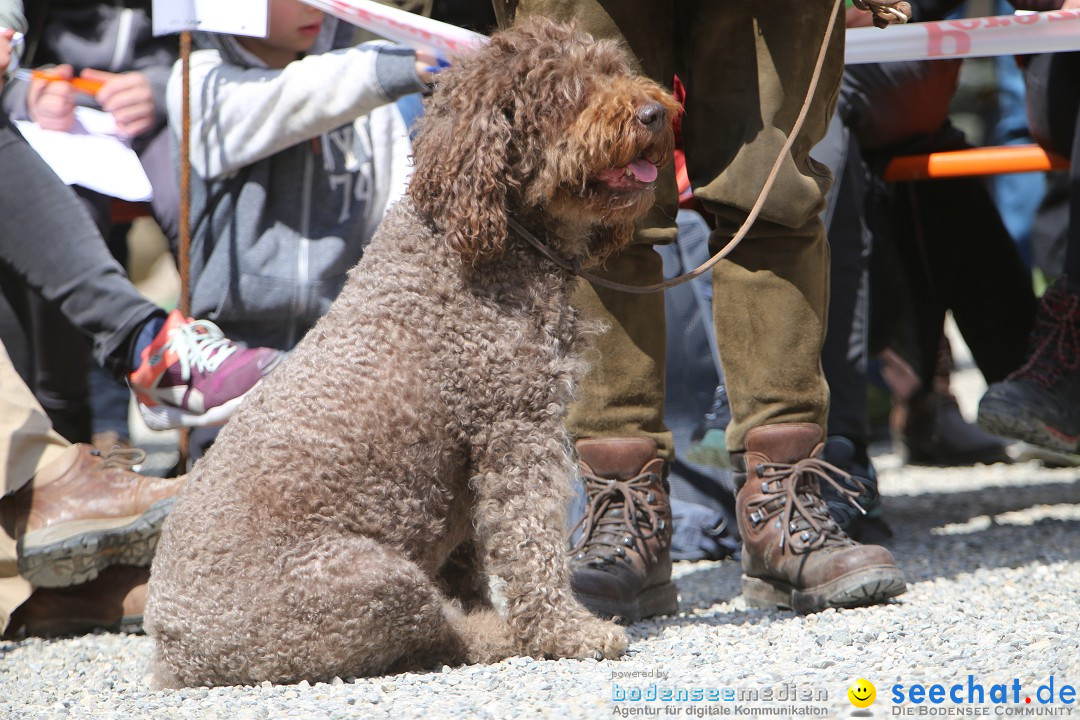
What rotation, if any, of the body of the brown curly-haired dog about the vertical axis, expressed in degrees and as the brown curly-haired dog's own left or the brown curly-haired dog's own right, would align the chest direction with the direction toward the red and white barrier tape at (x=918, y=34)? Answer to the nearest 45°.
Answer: approximately 45° to the brown curly-haired dog's own left

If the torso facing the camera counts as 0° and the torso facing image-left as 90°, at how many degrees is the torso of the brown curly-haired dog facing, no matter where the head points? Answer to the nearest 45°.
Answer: approximately 270°

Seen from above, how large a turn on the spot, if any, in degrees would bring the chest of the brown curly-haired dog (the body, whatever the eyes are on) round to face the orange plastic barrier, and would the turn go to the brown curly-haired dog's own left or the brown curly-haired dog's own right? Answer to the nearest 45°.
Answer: approximately 45° to the brown curly-haired dog's own left
